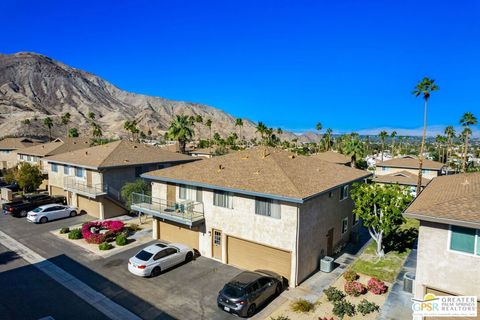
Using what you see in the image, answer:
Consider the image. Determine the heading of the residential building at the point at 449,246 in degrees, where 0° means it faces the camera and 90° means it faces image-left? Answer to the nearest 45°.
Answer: approximately 45°

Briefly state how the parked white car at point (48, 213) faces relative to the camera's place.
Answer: facing away from the viewer and to the right of the viewer

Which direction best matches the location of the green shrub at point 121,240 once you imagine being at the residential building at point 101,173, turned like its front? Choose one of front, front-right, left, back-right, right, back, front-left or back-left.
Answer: front-left

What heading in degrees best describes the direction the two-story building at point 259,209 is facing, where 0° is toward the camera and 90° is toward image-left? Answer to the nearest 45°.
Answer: approximately 45°

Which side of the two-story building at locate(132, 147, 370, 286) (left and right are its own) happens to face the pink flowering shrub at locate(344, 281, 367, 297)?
left

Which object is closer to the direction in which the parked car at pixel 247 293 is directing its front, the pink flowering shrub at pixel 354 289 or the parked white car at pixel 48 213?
the pink flowering shrub

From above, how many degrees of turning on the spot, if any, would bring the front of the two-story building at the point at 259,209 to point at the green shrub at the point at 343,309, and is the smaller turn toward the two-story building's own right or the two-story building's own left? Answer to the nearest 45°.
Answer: approximately 90° to the two-story building's own left

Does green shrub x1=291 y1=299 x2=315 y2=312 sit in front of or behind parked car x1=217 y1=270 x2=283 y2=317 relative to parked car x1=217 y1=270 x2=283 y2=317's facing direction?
in front
